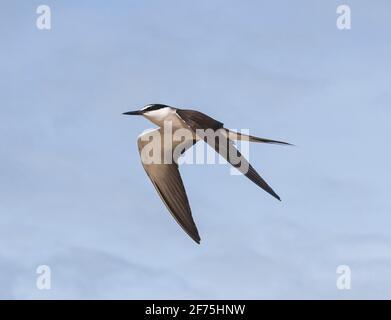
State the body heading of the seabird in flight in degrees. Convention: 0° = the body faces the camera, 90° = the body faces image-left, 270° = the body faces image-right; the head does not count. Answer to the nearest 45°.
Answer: approximately 90°
